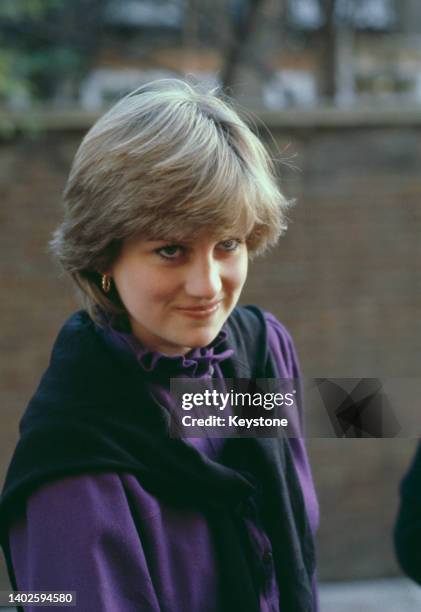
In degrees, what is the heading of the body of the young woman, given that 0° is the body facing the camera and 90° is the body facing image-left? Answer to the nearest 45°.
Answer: approximately 315°

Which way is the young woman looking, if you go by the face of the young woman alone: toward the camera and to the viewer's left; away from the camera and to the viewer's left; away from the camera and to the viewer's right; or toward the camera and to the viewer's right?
toward the camera and to the viewer's right
